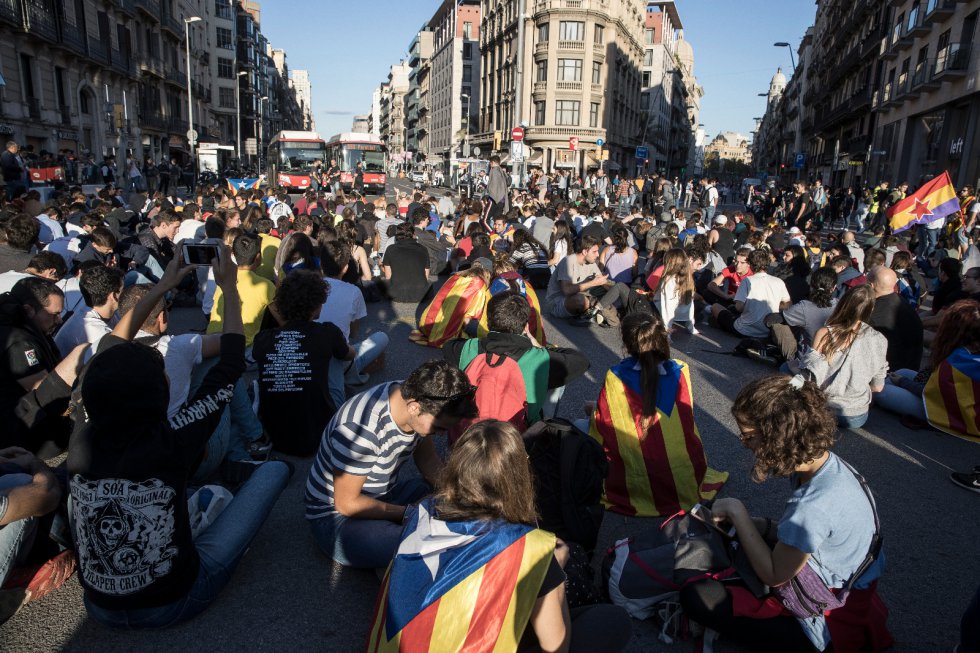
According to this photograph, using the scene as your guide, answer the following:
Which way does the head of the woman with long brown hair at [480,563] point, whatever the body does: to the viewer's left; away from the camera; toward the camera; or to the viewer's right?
away from the camera

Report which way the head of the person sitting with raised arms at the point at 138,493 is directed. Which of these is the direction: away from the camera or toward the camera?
away from the camera

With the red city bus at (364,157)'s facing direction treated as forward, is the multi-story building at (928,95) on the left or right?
on its left

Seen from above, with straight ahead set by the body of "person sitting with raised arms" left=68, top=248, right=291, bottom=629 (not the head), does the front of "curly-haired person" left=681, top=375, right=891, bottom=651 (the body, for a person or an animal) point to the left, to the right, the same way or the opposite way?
to the left

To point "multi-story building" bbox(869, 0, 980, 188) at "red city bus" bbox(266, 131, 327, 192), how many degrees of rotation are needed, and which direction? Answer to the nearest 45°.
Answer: approximately 45° to its right

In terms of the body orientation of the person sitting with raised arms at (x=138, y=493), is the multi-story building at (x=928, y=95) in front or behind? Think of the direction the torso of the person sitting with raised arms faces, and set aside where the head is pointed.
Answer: in front

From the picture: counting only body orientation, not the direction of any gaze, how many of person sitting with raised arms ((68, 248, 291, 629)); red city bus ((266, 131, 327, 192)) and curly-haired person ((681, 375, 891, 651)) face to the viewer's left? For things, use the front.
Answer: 1

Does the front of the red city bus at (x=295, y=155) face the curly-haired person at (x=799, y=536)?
yes

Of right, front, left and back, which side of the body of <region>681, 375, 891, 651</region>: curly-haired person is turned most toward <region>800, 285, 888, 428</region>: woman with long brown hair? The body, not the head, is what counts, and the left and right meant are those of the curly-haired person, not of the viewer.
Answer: right

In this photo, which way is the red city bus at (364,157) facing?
toward the camera

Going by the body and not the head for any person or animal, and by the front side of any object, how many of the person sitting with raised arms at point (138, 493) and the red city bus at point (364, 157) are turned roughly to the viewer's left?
0

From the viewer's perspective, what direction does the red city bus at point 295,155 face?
toward the camera

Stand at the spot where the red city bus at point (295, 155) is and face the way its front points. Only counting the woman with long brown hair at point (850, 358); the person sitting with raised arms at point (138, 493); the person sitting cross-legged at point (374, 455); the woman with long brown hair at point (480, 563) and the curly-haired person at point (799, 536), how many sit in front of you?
5

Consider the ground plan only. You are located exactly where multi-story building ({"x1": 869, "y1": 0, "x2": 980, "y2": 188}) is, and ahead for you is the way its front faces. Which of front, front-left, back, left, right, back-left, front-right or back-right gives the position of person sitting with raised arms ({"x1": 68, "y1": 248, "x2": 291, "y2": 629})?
front-left

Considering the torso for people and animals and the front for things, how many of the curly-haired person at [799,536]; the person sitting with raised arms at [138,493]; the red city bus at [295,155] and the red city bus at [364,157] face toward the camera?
2

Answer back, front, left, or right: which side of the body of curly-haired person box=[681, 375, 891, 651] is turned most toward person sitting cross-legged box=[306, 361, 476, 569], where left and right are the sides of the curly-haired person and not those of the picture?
front

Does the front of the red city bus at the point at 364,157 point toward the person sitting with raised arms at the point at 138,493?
yes

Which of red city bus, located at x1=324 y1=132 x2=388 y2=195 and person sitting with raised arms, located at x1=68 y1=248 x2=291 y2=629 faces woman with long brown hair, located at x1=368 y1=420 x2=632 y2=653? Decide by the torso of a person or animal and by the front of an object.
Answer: the red city bus

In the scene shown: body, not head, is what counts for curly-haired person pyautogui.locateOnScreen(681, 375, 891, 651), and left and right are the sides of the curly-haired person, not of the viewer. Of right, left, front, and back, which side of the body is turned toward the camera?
left
